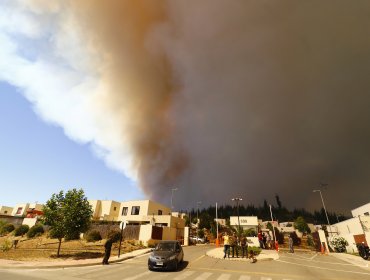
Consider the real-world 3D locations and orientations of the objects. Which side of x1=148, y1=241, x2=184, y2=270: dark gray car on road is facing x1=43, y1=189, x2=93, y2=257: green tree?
right

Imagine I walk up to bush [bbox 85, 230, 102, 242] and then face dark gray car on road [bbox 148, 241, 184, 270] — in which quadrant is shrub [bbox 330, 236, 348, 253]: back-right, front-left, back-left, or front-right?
front-left

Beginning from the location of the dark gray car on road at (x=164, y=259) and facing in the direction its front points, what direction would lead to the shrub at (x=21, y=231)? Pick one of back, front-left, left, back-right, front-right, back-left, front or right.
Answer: right

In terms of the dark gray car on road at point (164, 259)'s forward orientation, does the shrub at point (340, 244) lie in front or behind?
behind

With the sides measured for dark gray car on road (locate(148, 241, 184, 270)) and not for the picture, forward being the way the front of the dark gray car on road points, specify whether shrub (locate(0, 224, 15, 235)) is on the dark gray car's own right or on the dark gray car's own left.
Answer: on the dark gray car's own right

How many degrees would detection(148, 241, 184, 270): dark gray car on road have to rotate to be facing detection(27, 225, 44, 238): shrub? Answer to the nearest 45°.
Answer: approximately 90° to its right

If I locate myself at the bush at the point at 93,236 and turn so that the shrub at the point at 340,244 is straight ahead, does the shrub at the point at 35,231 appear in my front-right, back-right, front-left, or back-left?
back-left

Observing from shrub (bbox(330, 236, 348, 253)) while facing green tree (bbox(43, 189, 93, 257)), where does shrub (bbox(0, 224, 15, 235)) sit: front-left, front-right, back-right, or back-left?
front-right

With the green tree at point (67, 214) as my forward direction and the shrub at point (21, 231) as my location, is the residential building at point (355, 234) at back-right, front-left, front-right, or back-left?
front-left

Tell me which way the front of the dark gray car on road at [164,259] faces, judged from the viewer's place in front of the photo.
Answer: facing the viewer and to the left of the viewer

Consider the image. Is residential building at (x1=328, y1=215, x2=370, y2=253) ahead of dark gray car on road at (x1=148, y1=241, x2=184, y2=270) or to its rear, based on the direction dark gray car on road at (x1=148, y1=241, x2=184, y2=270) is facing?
to the rear
